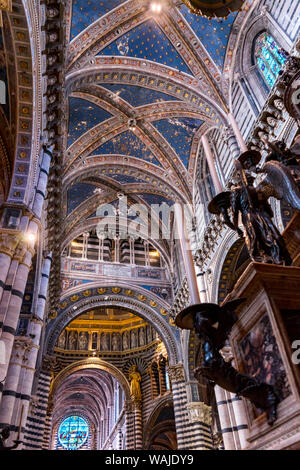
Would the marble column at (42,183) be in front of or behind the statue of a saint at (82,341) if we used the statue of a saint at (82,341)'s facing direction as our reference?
in front

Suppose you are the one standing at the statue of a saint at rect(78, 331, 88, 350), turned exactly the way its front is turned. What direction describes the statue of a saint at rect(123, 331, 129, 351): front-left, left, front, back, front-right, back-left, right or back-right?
left

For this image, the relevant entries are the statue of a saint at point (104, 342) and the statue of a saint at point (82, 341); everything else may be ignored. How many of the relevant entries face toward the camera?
2

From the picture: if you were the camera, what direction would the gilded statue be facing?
facing the viewer and to the left of the viewer

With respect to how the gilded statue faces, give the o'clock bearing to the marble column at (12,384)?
The marble column is roughly at 11 o'clock from the gilded statue.

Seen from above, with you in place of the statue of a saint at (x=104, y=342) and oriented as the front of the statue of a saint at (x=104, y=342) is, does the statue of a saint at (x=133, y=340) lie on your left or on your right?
on your left

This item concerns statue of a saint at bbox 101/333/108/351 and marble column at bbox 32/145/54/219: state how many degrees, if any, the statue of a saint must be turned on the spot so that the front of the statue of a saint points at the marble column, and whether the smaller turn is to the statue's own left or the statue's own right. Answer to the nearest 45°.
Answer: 0° — it already faces it

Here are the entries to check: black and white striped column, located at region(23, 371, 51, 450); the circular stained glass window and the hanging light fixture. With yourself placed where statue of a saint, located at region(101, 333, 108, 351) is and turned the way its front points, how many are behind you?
1

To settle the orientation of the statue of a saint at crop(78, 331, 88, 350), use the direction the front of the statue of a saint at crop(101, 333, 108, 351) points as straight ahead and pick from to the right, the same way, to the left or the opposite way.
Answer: the same way

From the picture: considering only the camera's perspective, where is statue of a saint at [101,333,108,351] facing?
facing the viewer

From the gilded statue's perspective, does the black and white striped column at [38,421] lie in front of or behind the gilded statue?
in front

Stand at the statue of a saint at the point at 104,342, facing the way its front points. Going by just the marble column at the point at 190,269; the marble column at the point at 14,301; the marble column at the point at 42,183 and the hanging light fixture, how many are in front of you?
4

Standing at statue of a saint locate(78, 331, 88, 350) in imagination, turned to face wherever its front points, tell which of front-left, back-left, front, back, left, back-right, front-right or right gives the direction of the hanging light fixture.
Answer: front

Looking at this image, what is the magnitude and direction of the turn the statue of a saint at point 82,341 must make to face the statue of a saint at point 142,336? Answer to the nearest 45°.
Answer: approximately 90° to its left

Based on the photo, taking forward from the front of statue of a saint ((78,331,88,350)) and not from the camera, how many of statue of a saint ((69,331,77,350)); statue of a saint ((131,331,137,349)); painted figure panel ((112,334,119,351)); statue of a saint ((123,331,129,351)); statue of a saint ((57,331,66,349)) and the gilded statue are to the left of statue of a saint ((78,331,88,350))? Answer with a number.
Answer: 4
